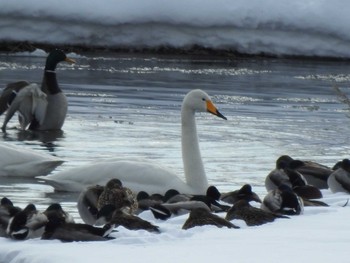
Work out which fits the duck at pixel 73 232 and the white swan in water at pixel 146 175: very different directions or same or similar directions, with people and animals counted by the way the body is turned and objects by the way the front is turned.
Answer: very different directions

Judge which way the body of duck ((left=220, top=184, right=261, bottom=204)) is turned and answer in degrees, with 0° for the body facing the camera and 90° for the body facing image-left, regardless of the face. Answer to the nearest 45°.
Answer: approximately 270°

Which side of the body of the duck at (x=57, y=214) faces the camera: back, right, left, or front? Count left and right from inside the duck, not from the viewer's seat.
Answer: left

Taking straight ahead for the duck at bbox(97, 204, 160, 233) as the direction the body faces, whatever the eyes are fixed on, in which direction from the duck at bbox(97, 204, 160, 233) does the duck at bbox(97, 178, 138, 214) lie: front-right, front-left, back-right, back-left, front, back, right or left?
right

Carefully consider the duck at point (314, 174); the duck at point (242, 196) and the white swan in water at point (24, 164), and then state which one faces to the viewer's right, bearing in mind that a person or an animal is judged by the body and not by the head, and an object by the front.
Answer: the duck at point (242, 196)

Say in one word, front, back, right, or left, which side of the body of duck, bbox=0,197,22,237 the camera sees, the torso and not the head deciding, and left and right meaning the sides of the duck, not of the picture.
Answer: left

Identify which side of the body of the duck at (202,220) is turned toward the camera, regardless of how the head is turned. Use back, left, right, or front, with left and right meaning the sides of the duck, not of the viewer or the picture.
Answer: left

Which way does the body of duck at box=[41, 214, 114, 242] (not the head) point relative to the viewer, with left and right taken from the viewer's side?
facing to the left of the viewer

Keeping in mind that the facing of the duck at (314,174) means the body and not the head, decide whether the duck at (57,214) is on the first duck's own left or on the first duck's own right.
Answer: on the first duck's own left

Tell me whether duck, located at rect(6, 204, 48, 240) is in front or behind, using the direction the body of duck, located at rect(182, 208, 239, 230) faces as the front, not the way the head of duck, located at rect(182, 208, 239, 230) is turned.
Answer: in front
